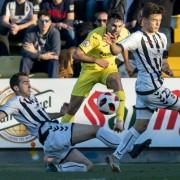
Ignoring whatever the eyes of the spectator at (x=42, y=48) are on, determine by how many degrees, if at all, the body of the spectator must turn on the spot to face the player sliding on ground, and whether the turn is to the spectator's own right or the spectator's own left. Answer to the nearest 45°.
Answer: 0° — they already face them

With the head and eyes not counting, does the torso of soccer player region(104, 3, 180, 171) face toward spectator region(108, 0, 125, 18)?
no

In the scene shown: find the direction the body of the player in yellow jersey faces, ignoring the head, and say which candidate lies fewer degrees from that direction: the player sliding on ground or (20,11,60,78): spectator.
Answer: the player sliding on ground

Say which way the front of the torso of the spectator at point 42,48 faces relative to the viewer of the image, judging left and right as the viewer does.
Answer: facing the viewer

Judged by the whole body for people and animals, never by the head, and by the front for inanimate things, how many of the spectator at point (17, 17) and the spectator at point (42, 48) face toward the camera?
2

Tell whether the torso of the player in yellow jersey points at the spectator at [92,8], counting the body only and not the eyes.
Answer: no

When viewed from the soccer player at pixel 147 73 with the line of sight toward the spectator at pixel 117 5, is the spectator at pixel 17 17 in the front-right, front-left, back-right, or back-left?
front-left

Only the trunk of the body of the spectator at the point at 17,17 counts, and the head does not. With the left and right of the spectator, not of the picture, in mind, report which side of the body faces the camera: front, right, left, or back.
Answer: front

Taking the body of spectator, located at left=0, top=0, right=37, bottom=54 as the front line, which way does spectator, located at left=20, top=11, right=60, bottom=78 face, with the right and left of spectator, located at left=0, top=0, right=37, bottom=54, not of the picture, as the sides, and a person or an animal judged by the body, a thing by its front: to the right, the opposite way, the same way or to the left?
the same way

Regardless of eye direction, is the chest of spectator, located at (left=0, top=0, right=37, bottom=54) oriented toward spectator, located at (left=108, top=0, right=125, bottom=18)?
no
